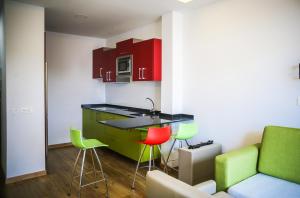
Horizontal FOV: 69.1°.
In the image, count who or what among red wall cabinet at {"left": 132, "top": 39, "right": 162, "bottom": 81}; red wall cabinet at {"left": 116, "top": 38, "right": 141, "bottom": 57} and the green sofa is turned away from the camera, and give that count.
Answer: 0

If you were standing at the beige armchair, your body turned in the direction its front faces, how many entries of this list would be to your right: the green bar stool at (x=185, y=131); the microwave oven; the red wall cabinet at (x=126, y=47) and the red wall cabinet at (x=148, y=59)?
0

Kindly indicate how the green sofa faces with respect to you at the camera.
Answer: facing the viewer and to the left of the viewer

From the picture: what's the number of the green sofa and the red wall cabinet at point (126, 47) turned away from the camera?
0

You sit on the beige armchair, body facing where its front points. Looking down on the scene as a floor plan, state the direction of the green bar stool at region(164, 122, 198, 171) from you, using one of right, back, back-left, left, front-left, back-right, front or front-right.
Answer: front-left

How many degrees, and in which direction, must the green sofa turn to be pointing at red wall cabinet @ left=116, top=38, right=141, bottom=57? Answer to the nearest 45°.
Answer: approximately 90° to its right

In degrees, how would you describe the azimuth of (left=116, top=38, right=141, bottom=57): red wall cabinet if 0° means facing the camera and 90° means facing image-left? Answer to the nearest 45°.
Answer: approximately 45°

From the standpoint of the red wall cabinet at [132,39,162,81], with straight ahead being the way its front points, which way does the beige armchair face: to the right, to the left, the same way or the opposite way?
the opposite way

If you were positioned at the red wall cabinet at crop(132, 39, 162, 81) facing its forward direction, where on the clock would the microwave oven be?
The microwave oven is roughly at 3 o'clock from the red wall cabinet.

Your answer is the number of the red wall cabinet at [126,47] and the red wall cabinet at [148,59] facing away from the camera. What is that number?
0

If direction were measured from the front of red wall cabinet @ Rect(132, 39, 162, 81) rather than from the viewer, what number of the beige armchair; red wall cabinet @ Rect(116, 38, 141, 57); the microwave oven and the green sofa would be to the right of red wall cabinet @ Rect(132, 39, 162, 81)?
2

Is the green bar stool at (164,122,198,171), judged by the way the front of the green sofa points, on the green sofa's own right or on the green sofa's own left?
on the green sofa's own right

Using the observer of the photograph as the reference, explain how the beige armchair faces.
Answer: facing away from the viewer and to the right of the viewer

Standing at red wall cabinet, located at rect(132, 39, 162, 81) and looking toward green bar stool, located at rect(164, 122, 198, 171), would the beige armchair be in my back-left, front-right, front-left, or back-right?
front-right

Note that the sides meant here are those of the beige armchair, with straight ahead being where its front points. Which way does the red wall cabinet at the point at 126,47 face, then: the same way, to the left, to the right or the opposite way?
the opposite way

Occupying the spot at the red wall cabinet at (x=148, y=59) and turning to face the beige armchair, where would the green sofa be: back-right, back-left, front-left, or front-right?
front-left

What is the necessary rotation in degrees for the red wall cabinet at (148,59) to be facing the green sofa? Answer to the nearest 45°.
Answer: approximately 90° to its left
